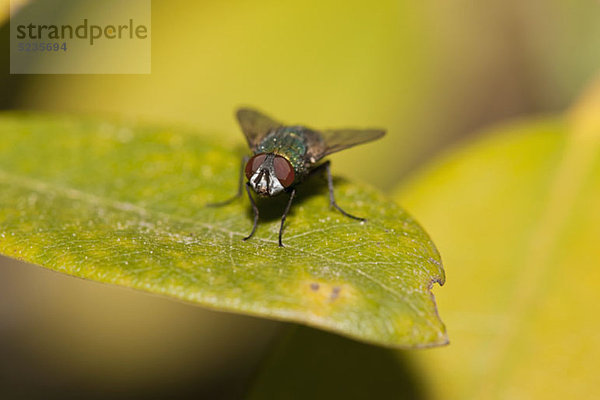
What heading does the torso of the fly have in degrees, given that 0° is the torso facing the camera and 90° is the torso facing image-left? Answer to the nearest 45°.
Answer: approximately 45°

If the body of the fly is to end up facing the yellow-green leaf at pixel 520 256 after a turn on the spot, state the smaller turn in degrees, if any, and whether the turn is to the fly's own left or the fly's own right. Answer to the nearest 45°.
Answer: approximately 135° to the fly's own left
